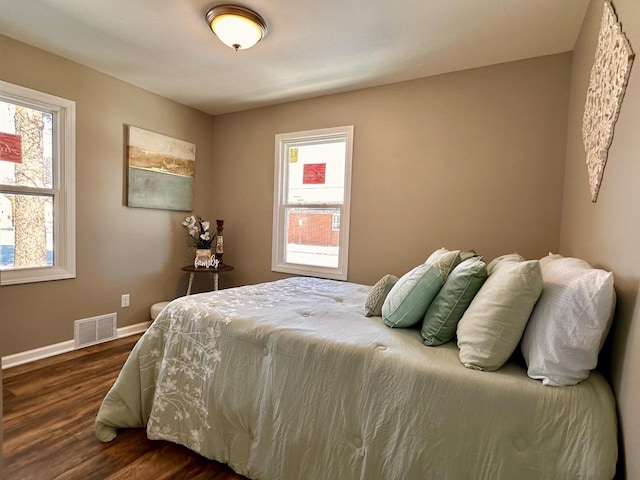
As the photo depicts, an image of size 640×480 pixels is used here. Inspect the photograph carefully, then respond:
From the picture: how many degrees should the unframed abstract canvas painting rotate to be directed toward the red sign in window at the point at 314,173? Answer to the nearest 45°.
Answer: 0° — it already faces it

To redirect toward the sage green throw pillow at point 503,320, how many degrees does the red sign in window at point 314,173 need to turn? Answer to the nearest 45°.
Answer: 0° — it already faces it

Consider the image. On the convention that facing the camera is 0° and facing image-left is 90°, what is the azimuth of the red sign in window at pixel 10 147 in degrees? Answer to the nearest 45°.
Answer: approximately 315°

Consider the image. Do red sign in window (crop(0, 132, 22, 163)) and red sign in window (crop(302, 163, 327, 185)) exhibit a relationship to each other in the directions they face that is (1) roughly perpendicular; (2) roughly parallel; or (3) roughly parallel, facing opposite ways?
roughly perpendicular

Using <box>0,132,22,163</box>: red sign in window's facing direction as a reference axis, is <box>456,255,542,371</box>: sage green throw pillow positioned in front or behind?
in front

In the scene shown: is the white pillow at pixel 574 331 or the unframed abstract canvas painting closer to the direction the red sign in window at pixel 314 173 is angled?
the white pillow

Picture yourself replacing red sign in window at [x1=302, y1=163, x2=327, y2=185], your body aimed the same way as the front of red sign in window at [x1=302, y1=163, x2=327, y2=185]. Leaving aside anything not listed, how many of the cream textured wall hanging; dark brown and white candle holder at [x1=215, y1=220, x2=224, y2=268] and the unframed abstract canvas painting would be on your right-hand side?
2

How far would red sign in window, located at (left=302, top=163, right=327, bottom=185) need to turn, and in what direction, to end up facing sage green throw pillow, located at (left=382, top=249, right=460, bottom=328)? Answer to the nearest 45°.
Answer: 0° — it already faces it

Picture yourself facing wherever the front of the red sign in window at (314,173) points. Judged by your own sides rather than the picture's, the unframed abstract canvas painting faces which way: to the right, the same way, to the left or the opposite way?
to the left

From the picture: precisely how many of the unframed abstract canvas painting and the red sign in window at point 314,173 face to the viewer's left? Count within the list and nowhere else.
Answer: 0

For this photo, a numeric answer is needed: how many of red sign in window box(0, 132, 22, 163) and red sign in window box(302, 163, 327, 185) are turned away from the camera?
0

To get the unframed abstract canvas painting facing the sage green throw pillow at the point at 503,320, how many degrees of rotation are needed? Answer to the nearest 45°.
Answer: approximately 45° to its right

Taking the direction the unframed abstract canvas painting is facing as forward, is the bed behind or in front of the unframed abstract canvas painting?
in front

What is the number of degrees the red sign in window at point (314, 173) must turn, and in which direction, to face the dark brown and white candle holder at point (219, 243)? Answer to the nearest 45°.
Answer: approximately 90° to its right
